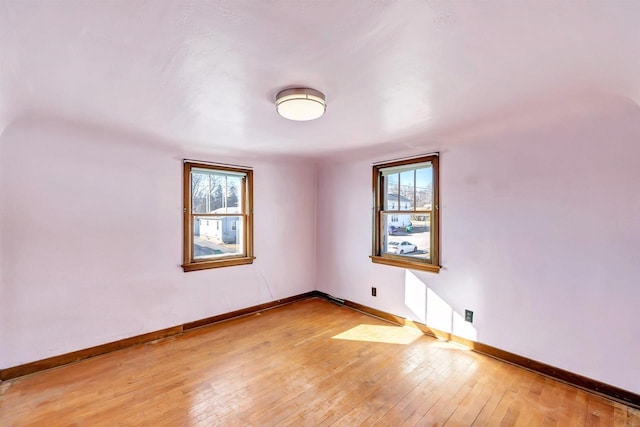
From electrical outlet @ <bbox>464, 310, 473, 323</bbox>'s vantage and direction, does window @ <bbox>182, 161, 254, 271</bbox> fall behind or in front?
in front

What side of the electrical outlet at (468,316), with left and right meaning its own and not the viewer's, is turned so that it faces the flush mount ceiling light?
front

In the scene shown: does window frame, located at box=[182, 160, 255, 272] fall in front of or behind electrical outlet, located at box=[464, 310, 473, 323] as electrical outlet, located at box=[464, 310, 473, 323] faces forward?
in front

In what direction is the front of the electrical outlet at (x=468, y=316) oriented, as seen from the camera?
facing the viewer and to the left of the viewer
